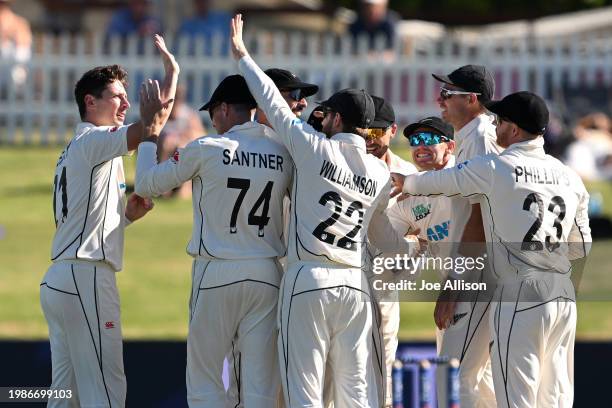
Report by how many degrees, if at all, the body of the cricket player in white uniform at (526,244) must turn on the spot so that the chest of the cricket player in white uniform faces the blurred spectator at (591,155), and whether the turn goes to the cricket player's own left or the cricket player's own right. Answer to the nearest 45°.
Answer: approximately 45° to the cricket player's own right

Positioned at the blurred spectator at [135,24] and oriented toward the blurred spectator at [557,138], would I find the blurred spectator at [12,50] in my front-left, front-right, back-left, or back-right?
back-right

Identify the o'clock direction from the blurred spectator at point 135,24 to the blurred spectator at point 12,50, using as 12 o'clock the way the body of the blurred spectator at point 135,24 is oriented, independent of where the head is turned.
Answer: the blurred spectator at point 12,50 is roughly at 3 o'clock from the blurred spectator at point 135,24.

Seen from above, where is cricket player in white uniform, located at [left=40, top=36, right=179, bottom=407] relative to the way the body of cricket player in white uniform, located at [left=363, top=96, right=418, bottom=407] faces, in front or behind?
in front

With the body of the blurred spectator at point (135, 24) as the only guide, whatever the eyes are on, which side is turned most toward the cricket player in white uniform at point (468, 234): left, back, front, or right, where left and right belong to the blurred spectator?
front

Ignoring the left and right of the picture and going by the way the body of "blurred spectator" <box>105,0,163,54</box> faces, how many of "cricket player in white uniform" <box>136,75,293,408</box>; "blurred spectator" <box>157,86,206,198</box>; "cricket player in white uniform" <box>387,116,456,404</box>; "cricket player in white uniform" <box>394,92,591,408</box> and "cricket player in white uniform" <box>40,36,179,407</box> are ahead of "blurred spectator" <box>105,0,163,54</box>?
5

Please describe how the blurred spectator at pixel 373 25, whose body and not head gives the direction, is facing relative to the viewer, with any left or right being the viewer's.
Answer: facing the viewer

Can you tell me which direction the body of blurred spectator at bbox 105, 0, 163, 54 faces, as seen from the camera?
toward the camera

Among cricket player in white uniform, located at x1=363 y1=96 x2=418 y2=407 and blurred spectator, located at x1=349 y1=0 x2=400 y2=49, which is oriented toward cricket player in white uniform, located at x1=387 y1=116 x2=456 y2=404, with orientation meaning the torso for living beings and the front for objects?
the blurred spectator

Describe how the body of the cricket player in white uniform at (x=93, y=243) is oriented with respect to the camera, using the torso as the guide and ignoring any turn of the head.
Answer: to the viewer's right
